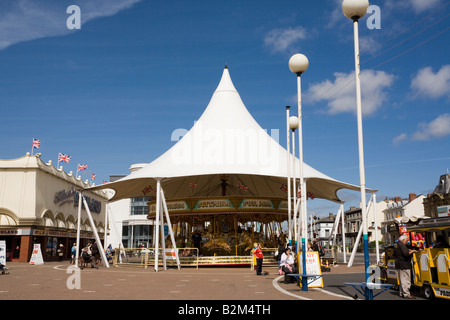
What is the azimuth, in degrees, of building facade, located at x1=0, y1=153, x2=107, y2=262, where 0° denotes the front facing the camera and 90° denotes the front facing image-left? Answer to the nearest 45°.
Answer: approximately 315°

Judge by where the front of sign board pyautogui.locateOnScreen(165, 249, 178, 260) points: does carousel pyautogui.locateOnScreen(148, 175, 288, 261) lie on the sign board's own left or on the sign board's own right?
on the sign board's own left

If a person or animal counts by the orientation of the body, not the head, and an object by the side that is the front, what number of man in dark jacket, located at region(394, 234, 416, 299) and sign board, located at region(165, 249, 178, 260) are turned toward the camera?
1

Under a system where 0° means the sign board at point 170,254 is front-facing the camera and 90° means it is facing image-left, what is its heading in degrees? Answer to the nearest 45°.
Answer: approximately 0°
